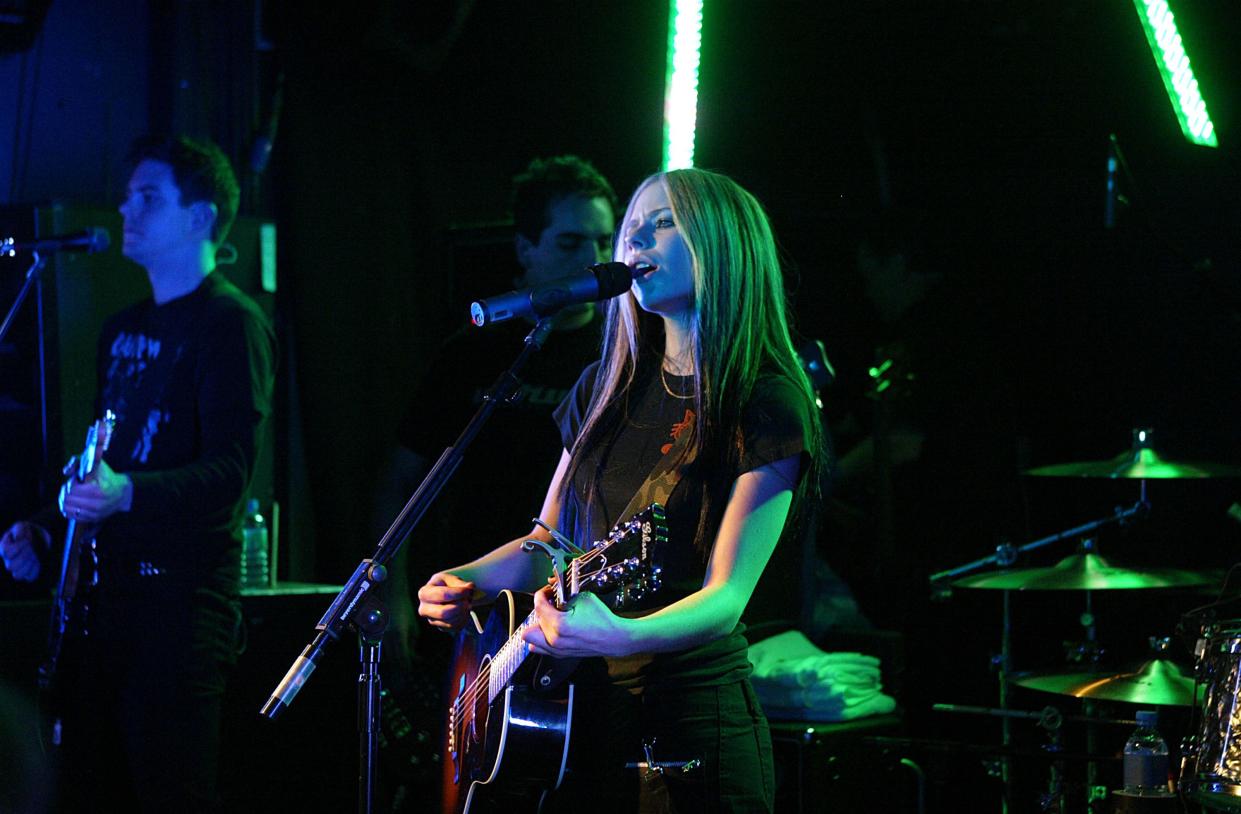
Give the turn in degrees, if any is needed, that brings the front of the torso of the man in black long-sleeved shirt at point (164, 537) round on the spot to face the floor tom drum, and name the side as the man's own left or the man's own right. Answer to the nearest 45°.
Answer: approximately 90° to the man's own left

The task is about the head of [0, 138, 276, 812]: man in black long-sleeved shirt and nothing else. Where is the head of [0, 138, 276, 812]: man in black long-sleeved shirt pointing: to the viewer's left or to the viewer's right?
to the viewer's left

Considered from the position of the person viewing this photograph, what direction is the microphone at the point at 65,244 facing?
facing to the right of the viewer

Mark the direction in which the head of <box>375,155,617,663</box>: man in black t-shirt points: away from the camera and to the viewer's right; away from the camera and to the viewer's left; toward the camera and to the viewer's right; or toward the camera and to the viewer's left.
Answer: toward the camera and to the viewer's right

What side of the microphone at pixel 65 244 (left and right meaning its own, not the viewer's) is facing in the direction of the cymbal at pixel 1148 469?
front

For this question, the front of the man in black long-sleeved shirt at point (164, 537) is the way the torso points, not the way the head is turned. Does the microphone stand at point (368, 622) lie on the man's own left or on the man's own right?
on the man's own left

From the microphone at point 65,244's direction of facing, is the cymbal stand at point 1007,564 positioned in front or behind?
in front
